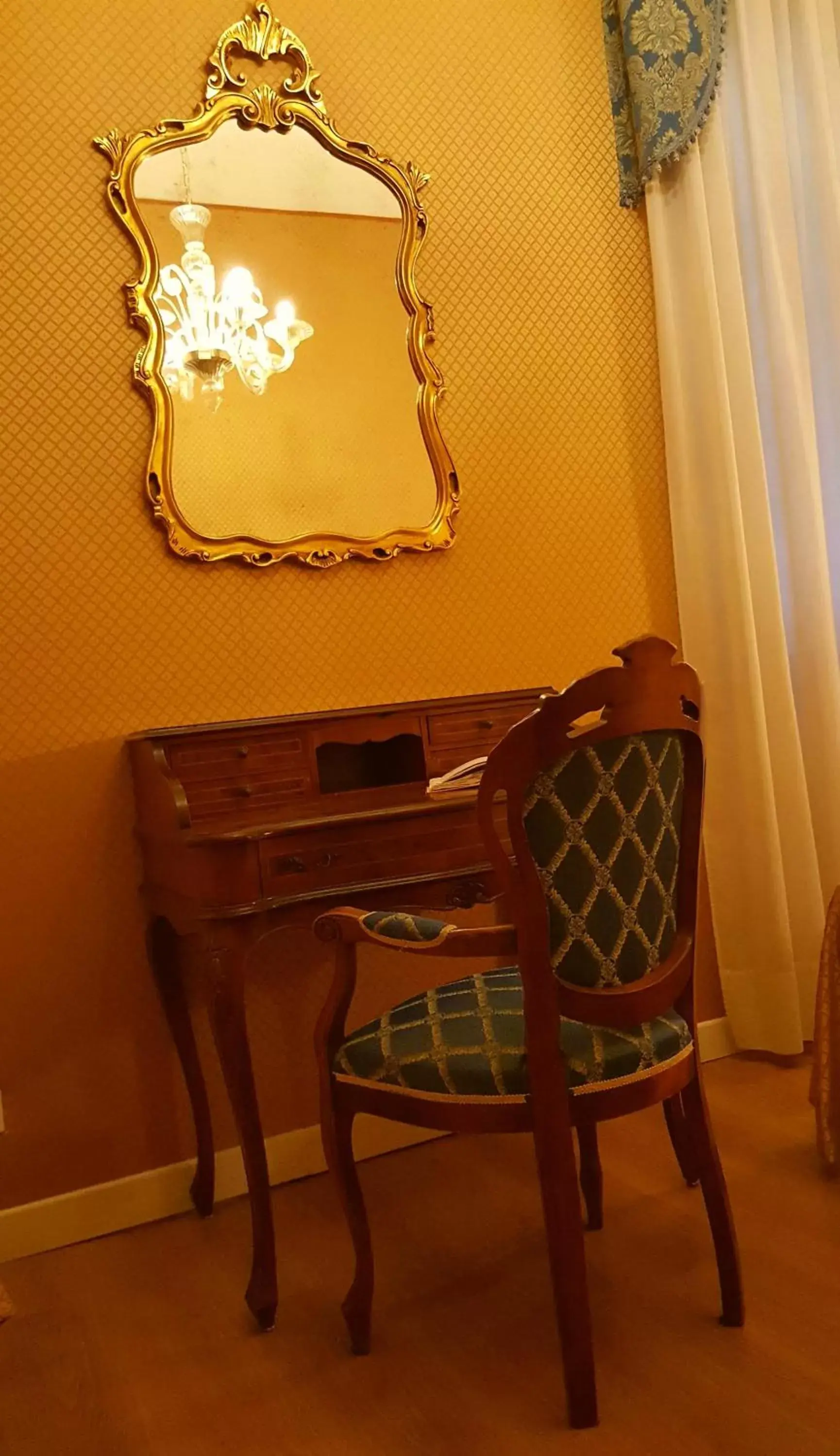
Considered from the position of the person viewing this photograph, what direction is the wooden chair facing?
facing away from the viewer and to the left of the viewer

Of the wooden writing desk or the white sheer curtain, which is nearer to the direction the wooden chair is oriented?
the wooden writing desk

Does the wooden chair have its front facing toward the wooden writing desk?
yes

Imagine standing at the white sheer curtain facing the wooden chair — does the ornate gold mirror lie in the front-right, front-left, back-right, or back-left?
front-right

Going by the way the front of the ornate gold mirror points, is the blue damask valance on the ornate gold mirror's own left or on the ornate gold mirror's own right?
on the ornate gold mirror's own left

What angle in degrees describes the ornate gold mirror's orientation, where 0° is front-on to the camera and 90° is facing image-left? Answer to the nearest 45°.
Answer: approximately 315°

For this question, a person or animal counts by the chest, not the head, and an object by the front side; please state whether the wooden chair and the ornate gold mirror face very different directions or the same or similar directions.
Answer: very different directions

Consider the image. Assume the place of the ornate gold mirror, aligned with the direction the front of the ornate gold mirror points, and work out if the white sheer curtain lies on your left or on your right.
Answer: on your left
